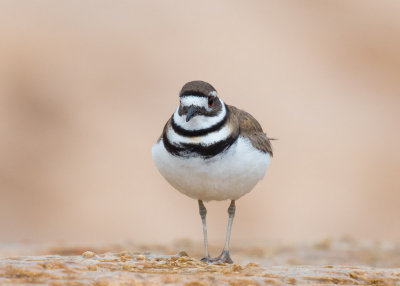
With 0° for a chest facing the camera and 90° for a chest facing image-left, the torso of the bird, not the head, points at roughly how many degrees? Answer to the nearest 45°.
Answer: approximately 45°
